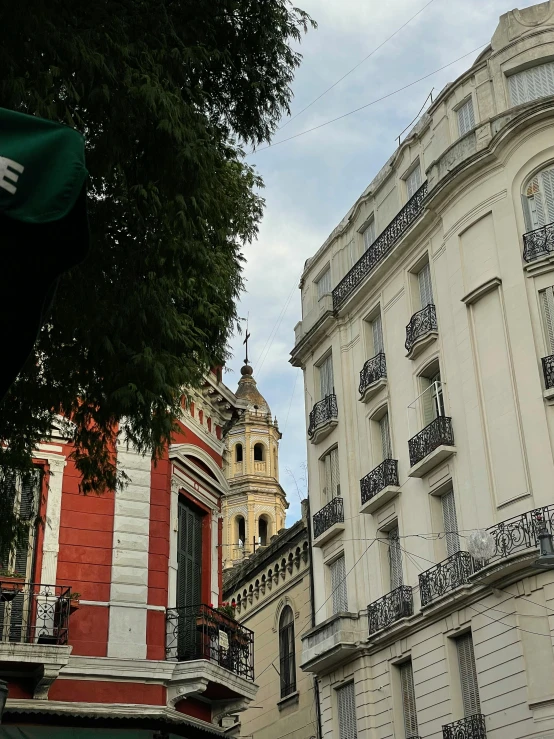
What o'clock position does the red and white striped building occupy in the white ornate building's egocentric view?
The red and white striped building is roughly at 12 o'clock from the white ornate building.

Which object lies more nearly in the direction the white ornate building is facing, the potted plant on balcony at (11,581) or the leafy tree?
the potted plant on balcony

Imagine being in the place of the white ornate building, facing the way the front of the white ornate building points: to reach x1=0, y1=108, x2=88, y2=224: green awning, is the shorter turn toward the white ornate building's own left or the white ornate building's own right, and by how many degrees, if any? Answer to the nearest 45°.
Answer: approximately 45° to the white ornate building's own left

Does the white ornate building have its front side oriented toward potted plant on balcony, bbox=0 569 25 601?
yes

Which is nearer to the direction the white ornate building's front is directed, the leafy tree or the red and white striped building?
the red and white striped building

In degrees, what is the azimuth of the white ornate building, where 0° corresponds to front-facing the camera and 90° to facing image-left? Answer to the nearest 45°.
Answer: approximately 45°

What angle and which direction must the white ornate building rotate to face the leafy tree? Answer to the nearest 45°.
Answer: approximately 45° to its left

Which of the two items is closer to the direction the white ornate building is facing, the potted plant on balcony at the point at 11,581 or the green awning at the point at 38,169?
the potted plant on balcony

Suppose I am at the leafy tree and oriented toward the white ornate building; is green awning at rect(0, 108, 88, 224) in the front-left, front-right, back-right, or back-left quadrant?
back-right
